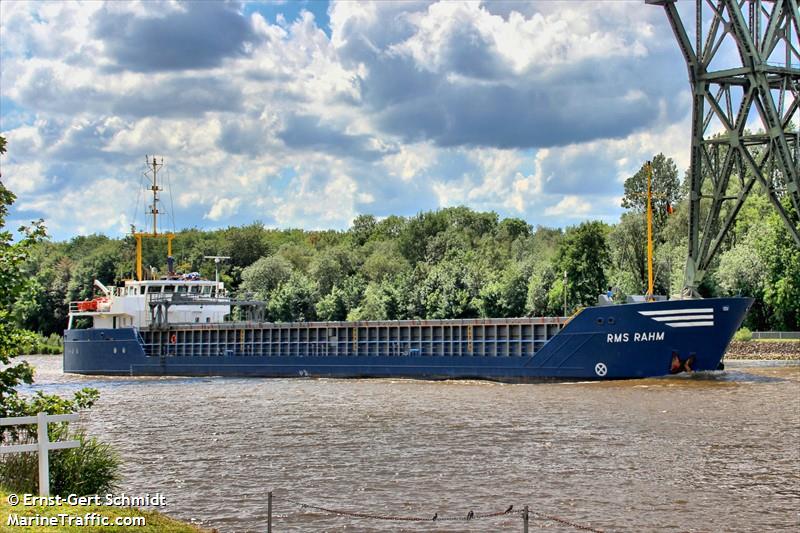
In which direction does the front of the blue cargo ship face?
to the viewer's right

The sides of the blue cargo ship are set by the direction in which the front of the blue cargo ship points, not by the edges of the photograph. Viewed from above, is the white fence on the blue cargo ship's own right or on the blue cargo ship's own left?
on the blue cargo ship's own right

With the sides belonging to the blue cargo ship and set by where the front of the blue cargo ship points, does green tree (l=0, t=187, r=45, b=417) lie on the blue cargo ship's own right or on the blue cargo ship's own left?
on the blue cargo ship's own right

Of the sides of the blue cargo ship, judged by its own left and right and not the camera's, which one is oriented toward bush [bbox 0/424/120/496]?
right
